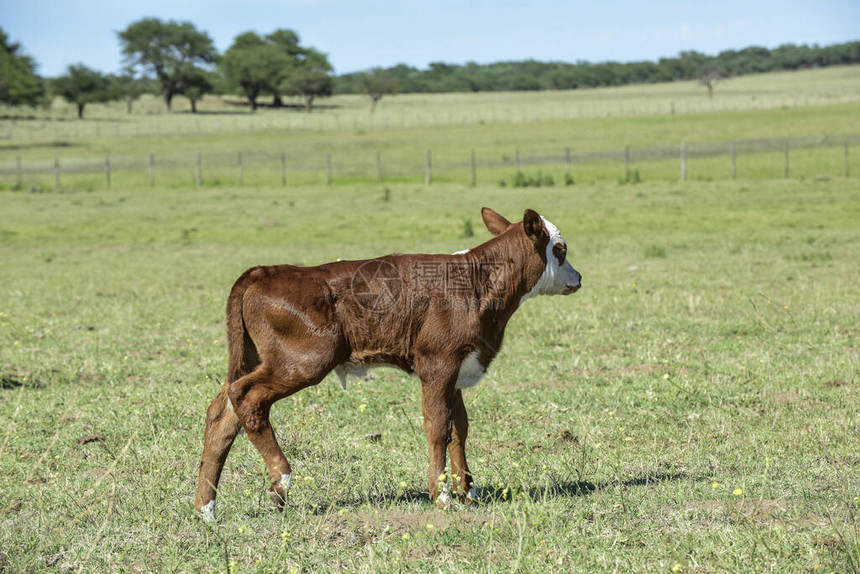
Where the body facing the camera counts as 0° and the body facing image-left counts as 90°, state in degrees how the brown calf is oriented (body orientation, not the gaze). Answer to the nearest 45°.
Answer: approximately 270°

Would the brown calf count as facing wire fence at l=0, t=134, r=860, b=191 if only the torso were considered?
no
